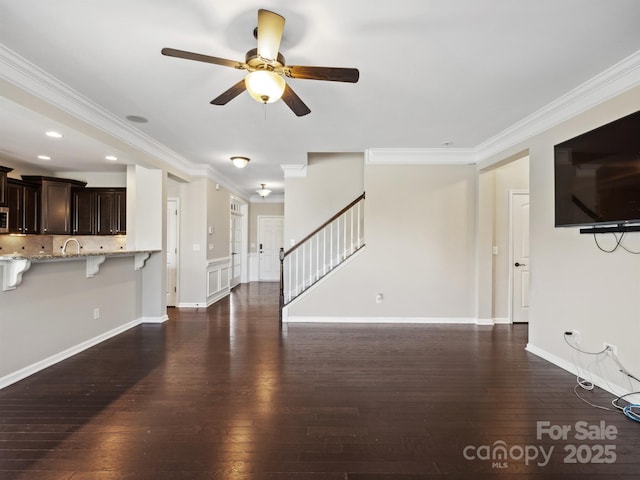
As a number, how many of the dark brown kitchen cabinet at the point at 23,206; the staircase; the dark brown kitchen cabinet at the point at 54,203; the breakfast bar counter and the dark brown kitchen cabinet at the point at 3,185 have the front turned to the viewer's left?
1

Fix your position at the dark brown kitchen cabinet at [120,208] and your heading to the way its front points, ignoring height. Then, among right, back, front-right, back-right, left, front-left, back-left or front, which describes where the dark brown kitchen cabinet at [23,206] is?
front-right

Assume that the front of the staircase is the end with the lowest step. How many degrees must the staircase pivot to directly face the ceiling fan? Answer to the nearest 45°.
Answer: approximately 90° to its left

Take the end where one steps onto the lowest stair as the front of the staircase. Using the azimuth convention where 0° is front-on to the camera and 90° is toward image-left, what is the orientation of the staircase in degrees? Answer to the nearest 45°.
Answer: approximately 90°

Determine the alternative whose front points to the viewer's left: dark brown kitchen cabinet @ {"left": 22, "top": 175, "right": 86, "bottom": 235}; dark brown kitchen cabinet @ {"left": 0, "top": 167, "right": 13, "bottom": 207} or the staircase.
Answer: the staircase

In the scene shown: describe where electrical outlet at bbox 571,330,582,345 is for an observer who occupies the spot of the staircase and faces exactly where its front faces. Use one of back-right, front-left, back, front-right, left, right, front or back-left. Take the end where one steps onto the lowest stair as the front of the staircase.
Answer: back-left

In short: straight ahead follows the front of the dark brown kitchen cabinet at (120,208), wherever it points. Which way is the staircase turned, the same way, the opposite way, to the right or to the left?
to the right

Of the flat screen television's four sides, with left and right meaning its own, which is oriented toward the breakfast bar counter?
front

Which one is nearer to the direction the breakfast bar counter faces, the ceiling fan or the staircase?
the ceiling fan

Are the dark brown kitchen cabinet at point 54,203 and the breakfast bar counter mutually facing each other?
no

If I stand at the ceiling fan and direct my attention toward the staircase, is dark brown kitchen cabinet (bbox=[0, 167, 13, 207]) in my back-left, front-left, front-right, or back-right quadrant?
front-left

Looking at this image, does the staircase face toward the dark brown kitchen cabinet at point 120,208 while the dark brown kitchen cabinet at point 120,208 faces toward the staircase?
no

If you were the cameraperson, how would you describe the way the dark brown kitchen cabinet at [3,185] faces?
facing the viewer and to the right of the viewer

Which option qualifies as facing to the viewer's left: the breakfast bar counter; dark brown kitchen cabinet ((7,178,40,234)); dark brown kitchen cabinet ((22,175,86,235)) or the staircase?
the staircase

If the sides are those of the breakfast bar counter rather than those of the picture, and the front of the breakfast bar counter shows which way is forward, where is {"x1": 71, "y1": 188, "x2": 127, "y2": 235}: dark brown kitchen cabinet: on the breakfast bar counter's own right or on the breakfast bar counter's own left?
on the breakfast bar counter's own left

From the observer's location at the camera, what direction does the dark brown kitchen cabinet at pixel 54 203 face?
facing the viewer

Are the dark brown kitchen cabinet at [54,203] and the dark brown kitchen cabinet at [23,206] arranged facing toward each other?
no

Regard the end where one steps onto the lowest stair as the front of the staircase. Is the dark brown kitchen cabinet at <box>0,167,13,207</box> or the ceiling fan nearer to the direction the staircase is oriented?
the dark brown kitchen cabinet

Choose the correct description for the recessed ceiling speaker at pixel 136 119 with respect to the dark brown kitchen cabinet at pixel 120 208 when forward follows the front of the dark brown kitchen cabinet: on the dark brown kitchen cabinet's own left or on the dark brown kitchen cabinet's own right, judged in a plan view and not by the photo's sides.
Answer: on the dark brown kitchen cabinet's own left
